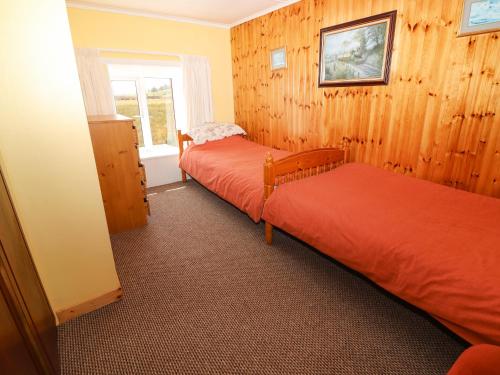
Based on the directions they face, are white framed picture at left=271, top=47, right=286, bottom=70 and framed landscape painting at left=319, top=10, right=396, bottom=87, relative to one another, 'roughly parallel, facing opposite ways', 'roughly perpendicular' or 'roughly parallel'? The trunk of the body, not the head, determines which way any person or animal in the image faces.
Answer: roughly parallel

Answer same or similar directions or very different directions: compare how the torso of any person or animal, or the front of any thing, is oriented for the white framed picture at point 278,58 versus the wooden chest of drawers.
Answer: very different directions

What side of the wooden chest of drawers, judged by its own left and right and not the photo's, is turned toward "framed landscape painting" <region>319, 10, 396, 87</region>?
front

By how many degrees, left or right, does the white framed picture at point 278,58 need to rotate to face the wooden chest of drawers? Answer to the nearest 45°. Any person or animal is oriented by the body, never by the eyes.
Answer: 0° — it already faces it

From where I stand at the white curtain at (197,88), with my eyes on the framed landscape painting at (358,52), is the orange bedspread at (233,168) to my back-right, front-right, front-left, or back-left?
front-right

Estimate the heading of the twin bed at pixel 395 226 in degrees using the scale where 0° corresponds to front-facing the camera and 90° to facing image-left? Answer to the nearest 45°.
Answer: approximately 315°

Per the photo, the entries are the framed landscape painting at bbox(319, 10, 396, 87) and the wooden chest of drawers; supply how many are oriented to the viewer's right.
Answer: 1

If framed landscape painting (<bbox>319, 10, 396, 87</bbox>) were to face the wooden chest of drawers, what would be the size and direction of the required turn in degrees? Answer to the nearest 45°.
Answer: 0° — it already faces it

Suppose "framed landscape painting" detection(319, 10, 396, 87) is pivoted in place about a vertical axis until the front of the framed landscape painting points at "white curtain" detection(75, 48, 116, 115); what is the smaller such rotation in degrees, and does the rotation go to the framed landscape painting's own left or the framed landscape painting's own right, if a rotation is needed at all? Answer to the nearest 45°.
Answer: approximately 45° to the framed landscape painting's own right

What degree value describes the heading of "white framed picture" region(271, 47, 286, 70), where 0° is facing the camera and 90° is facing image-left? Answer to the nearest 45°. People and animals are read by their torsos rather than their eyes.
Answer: approximately 45°

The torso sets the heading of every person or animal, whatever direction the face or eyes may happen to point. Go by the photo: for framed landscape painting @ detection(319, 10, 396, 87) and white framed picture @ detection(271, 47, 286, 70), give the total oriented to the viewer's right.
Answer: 0

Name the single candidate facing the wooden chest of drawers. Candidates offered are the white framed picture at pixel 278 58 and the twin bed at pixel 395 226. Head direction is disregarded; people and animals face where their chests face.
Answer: the white framed picture

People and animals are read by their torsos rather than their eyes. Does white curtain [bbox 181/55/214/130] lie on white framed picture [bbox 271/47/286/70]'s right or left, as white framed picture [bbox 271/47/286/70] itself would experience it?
on its right

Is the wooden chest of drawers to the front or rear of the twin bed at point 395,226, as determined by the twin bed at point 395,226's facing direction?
to the rear

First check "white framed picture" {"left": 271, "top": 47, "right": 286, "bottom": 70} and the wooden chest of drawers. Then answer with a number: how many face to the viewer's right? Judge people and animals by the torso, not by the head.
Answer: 1

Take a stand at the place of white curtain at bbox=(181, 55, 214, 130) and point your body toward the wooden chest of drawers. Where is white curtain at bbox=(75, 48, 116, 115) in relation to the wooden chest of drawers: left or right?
right

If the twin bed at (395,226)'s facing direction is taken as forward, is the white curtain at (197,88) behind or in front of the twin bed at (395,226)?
behind

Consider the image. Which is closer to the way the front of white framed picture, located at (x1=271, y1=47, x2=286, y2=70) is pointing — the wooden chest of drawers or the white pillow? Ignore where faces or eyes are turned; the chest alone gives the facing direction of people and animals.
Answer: the wooden chest of drawers

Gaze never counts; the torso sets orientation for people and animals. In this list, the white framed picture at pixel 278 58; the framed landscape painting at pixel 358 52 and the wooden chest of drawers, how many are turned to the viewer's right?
1

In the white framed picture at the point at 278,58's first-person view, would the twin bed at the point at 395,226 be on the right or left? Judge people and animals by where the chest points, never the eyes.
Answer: on its left

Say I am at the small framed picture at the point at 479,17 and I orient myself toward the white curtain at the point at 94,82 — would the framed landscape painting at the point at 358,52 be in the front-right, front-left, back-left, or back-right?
front-right
